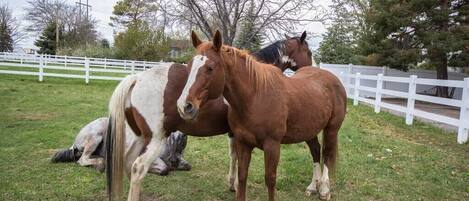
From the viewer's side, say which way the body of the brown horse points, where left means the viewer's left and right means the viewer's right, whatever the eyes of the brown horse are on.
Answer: facing the viewer and to the left of the viewer

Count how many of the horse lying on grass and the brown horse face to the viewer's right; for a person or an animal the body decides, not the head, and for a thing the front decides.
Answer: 1

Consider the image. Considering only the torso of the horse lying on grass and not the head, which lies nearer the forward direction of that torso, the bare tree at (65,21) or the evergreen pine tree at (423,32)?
the evergreen pine tree

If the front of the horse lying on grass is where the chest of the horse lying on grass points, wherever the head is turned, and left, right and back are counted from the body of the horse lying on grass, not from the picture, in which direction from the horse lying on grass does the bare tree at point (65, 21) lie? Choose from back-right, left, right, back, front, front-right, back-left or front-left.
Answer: left

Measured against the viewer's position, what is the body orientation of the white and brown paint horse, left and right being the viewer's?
facing away from the viewer and to the right of the viewer

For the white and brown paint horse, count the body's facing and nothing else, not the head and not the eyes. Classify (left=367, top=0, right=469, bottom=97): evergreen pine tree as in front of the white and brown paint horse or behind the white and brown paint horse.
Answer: in front

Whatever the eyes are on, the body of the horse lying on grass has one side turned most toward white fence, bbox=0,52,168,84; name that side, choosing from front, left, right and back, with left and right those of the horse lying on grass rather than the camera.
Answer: left

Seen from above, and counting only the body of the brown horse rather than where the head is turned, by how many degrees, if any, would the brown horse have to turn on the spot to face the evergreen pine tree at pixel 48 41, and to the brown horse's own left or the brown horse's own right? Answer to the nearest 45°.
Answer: approximately 90° to the brown horse's own right

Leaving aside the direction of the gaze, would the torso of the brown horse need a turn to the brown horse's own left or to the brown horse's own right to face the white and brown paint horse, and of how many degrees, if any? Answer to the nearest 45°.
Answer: approximately 45° to the brown horse's own right

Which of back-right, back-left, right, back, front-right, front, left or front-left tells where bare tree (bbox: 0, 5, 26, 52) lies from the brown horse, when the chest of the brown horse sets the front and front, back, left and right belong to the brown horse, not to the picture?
right

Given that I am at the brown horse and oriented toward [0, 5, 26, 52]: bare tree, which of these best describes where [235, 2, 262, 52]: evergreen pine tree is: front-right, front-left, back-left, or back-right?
front-right

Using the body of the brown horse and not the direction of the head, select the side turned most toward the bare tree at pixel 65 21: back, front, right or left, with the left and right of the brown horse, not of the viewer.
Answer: right

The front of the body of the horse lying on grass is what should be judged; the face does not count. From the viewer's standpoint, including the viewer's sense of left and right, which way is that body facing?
facing to the right of the viewer
